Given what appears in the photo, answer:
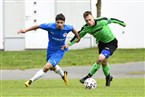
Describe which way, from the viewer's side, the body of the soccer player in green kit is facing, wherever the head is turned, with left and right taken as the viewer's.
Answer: facing the viewer and to the left of the viewer

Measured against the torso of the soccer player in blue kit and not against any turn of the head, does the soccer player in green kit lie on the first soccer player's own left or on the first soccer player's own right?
on the first soccer player's own left

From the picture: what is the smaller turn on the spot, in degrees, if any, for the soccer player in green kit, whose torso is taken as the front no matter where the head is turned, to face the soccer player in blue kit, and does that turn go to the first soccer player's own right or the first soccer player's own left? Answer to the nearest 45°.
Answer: approximately 45° to the first soccer player's own right

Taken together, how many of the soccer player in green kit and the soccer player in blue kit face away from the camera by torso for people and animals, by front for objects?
0
